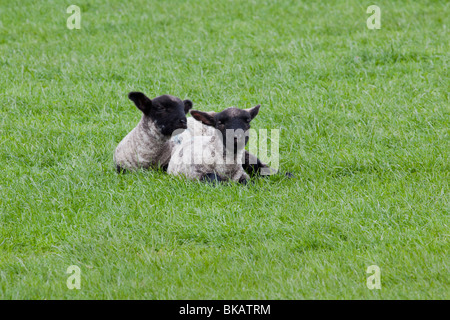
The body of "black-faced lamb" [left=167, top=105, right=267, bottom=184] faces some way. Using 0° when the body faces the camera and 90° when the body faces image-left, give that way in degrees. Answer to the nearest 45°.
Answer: approximately 315°

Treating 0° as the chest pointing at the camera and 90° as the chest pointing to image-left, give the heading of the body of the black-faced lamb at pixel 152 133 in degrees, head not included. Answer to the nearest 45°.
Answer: approximately 315°

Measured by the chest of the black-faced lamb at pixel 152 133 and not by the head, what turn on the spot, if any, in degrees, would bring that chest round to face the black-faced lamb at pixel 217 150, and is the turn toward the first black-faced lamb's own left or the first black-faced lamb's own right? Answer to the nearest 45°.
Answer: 0° — it already faces it
